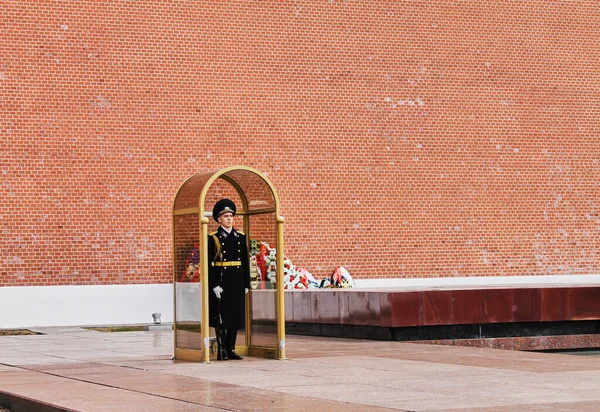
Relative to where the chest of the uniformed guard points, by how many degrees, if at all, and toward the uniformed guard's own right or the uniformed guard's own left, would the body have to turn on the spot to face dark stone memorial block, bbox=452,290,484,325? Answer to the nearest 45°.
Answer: approximately 90° to the uniformed guard's own left

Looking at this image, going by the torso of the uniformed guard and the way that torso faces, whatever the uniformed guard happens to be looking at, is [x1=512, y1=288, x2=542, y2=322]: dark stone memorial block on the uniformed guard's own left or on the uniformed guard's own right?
on the uniformed guard's own left

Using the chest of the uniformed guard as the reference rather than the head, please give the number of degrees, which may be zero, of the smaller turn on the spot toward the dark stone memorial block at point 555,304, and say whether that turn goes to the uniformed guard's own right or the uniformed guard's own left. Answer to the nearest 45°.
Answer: approximately 90° to the uniformed guard's own left

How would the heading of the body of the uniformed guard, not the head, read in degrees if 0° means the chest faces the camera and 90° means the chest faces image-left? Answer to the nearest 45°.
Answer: approximately 315°

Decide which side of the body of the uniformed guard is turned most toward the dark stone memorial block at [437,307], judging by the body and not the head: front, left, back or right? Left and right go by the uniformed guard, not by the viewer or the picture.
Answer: left

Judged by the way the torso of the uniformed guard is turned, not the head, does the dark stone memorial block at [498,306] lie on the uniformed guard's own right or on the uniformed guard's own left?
on the uniformed guard's own left
